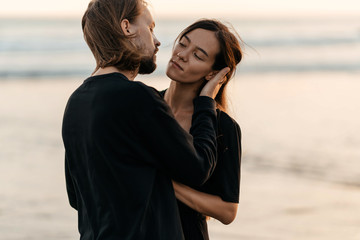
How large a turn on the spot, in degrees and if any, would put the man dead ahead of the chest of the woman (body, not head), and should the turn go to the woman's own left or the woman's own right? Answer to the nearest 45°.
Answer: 0° — they already face them

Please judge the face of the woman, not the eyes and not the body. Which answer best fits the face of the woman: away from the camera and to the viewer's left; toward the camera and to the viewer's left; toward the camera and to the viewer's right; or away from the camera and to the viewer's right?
toward the camera and to the viewer's left

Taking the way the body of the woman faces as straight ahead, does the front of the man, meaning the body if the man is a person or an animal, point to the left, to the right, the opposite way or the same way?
the opposite way

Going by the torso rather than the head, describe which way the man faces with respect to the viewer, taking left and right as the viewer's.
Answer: facing away from the viewer and to the right of the viewer

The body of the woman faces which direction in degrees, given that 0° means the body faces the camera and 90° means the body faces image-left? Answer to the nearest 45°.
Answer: approximately 45°

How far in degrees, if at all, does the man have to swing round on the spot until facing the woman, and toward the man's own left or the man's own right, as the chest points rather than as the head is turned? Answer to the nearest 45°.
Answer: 0° — they already face them

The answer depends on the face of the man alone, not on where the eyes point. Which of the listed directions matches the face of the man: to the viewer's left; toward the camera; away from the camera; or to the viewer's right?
to the viewer's right
